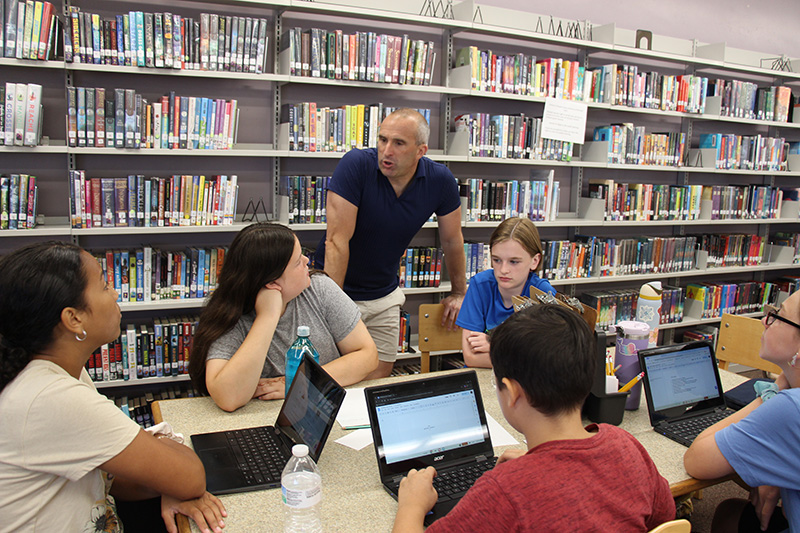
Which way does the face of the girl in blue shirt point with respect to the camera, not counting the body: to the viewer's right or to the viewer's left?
to the viewer's left

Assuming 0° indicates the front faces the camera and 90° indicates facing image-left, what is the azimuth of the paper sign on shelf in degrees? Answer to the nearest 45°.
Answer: approximately 0°

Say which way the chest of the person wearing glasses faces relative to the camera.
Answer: to the viewer's left

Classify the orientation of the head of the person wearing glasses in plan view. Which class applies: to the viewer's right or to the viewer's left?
to the viewer's left

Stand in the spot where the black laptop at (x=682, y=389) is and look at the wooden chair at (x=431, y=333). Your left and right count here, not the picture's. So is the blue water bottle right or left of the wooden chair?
left

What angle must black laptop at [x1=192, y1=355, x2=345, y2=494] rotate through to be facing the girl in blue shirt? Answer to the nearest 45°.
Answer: approximately 135° to its right

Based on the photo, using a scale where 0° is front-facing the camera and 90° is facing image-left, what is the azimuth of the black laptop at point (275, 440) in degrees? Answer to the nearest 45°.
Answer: approximately 90°

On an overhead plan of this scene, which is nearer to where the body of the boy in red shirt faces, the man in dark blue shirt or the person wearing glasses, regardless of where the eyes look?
the man in dark blue shirt

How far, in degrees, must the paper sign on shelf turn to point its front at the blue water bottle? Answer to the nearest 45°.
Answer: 0° — it already faces it

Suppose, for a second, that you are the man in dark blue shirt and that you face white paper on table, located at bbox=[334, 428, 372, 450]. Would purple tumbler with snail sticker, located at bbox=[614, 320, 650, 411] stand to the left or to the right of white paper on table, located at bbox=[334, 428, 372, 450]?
left
